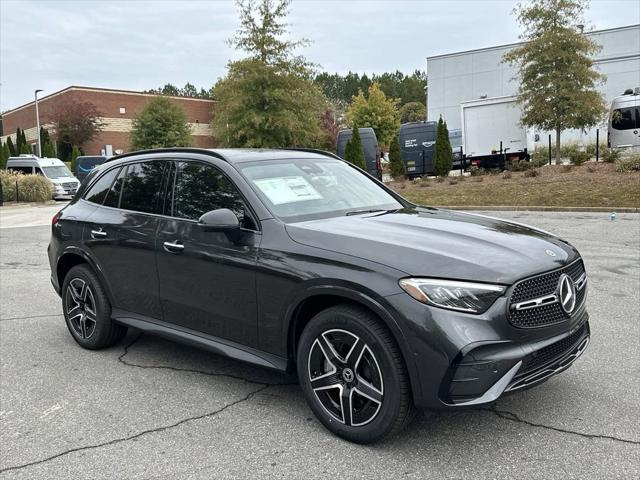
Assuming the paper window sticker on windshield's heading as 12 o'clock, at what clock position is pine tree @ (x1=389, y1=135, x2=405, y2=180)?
The pine tree is roughly at 8 o'clock from the paper window sticker on windshield.

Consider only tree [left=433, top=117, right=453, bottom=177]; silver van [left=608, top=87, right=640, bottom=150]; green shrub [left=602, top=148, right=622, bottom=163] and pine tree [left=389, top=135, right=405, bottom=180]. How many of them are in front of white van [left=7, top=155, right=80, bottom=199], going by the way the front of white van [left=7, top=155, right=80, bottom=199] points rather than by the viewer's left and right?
4

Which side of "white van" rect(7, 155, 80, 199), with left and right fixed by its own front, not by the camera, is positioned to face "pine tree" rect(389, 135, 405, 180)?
front

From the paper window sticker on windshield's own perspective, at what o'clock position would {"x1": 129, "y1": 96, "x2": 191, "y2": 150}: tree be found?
The tree is roughly at 7 o'clock from the paper window sticker on windshield.

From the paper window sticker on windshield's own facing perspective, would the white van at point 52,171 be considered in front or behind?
behind

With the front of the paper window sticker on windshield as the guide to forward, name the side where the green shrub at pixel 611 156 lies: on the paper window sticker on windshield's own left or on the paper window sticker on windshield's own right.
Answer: on the paper window sticker on windshield's own left

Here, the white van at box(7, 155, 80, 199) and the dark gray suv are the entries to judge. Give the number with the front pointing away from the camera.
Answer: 0

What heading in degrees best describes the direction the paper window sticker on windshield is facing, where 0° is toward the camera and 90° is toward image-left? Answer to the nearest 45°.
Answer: approximately 315°
